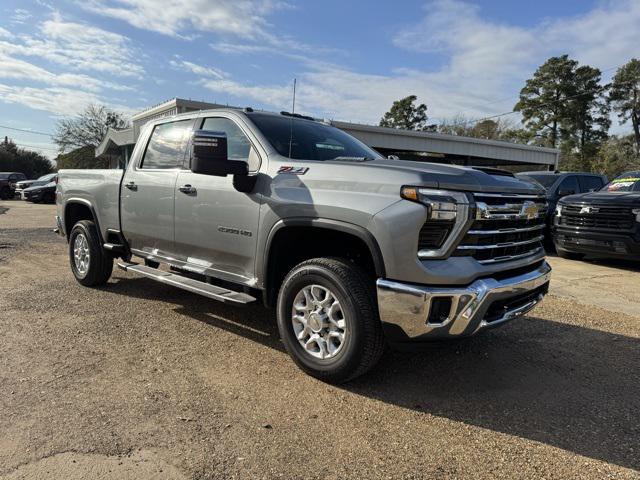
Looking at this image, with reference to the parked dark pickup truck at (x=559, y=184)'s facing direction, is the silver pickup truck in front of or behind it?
in front

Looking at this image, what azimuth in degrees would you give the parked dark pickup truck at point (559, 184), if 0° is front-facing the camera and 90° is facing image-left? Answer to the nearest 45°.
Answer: approximately 45°

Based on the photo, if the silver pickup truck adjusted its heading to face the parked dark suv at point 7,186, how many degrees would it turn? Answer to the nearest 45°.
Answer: approximately 180°

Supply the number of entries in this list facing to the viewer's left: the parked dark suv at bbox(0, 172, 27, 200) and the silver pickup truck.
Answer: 0

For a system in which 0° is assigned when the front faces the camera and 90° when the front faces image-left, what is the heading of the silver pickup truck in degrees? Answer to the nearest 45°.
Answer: approximately 315°

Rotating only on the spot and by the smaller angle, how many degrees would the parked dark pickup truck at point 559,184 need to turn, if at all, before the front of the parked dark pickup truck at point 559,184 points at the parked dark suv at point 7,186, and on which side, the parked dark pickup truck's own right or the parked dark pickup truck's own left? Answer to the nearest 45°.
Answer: approximately 45° to the parked dark pickup truck's own right

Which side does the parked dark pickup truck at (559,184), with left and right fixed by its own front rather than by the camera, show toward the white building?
right

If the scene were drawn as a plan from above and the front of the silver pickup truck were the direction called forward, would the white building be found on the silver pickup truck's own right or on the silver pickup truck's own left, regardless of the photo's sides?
on the silver pickup truck's own left

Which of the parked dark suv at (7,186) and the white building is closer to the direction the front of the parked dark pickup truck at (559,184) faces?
the parked dark suv

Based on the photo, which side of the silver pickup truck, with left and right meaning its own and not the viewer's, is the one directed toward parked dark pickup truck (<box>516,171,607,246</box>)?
left
